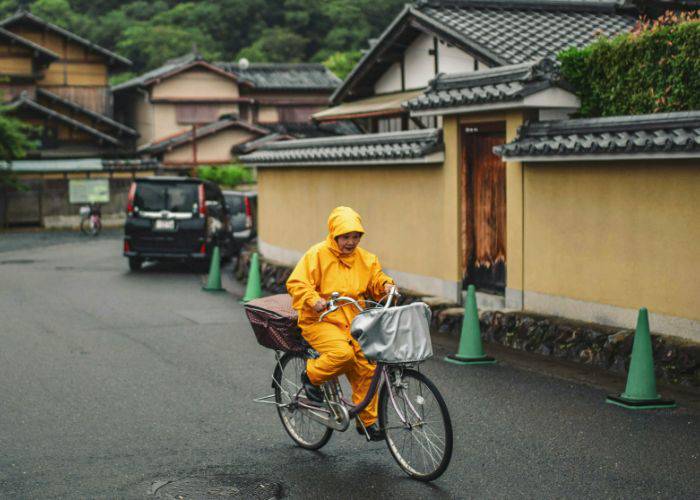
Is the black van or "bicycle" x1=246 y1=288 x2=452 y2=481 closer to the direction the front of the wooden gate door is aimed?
the bicycle

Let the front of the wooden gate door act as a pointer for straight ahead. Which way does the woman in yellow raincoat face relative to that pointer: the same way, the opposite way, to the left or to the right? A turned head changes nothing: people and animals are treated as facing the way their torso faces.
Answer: to the left

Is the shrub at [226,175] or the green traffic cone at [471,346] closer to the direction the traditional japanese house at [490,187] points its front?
the green traffic cone

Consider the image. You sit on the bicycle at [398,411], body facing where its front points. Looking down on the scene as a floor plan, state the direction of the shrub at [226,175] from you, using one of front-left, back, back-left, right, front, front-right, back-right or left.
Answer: back-left

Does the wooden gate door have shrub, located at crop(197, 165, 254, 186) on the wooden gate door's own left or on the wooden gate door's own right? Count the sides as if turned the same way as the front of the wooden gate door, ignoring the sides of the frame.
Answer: on the wooden gate door's own right

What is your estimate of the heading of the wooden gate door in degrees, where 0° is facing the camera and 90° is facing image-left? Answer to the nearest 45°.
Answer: approximately 45°

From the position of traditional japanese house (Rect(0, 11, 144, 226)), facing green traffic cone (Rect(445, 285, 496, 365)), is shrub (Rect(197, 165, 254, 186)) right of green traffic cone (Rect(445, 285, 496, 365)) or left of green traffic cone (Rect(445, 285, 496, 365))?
left

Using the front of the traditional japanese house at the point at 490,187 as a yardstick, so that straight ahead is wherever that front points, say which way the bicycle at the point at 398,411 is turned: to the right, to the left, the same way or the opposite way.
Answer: to the left

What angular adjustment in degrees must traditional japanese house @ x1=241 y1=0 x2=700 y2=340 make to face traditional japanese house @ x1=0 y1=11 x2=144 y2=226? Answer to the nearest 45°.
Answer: approximately 90° to its right

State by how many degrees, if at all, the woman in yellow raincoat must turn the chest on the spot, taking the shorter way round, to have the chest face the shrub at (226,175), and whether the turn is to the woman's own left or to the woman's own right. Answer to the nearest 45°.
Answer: approximately 135° to the woman's own left

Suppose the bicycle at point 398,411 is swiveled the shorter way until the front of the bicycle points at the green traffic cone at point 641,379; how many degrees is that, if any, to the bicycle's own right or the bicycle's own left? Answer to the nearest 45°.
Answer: approximately 90° to the bicycle's own left

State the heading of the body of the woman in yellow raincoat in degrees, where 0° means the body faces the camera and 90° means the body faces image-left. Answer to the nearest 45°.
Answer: approximately 315°

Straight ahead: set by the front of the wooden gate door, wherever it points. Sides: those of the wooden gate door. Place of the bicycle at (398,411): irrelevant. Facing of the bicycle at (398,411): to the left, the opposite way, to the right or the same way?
to the left

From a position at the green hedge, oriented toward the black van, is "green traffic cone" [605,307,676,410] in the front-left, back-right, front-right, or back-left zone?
back-left

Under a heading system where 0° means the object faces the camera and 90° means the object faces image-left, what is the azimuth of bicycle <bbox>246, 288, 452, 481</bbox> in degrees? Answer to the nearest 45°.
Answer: approximately 315°

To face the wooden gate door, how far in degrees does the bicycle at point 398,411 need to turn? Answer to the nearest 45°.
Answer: approximately 135° to its left
